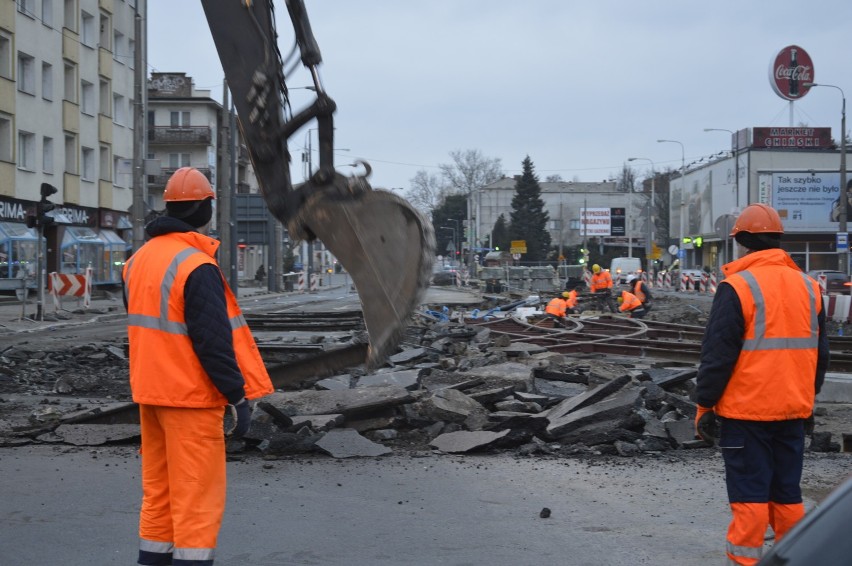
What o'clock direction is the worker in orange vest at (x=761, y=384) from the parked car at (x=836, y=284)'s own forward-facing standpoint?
The worker in orange vest is roughly at 9 o'clock from the parked car.

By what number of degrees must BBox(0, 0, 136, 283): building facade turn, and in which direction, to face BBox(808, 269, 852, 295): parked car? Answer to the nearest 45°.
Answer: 0° — it already faces it

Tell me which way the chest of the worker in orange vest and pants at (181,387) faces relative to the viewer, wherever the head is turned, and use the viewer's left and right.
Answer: facing away from the viewer and to the right of the viewer

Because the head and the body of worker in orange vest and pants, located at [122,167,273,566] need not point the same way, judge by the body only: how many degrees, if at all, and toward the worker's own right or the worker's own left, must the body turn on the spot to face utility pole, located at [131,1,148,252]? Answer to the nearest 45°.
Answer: approximately 45° to the worker's own left

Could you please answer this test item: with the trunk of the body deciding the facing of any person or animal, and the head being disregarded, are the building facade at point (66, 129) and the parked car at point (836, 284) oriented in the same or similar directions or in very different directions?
very different directions

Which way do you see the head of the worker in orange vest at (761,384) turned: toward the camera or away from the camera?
away from the camera

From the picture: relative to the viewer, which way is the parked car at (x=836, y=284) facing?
to the viewer's left

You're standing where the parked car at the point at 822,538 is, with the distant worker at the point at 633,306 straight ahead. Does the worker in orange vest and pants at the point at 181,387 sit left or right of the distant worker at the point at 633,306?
left

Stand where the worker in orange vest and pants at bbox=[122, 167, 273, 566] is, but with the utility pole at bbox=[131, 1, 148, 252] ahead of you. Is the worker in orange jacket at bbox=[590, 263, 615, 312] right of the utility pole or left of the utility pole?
right
